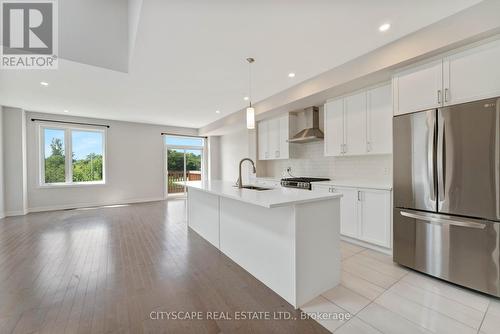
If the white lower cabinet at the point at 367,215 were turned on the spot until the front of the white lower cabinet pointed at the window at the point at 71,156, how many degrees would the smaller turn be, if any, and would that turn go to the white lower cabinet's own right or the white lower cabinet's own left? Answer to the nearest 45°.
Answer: approximately 45° to the white lower cabinet's own right

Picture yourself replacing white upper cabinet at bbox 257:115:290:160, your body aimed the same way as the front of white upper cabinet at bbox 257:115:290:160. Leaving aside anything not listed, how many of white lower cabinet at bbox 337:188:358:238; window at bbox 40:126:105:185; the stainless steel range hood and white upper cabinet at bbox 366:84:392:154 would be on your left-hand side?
3

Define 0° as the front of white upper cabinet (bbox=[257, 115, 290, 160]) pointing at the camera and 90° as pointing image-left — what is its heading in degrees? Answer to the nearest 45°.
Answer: approximately 45°

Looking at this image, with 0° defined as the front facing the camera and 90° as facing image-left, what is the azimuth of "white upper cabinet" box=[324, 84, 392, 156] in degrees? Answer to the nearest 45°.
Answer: approximately 45°

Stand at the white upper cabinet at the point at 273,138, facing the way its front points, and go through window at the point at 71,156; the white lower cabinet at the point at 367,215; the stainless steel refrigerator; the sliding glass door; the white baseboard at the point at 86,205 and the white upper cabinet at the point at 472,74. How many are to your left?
3

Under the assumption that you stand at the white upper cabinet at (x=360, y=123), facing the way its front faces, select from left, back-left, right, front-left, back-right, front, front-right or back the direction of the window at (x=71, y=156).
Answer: front-right

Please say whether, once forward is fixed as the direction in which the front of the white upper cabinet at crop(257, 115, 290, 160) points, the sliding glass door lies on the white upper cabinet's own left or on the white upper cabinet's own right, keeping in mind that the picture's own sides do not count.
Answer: on the white upper cabinet's own right

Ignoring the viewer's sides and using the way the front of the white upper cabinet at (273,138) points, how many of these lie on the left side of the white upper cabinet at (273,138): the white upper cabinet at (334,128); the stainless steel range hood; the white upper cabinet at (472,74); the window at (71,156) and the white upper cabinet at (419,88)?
4

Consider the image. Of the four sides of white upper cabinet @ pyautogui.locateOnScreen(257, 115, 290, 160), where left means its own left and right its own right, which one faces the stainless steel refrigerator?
left

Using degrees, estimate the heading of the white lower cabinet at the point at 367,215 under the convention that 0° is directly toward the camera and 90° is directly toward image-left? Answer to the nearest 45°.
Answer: approximately 45°

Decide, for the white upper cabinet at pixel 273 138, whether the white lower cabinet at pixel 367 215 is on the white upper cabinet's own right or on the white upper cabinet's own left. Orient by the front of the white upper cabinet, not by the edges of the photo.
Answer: on the white upper cabinet's own left
